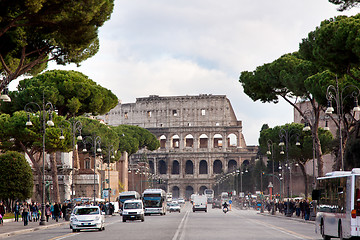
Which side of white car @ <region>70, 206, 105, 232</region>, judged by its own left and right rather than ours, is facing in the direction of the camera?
front

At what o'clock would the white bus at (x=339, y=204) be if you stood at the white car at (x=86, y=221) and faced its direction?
The white bus is roughly at 11 o'clock from the white car.

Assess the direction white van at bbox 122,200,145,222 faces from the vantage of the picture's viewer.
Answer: facing the viewer

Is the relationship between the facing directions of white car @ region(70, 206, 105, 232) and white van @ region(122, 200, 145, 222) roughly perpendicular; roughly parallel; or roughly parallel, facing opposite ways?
roughly parallel

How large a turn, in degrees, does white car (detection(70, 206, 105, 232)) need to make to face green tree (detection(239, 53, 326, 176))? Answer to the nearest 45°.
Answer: approximately 135° to its left

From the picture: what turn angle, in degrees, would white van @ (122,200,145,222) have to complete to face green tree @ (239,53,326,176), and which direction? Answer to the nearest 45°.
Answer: approximately 90° to its left

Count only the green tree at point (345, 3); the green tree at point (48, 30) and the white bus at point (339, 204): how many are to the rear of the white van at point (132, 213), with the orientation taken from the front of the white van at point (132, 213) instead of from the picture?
0

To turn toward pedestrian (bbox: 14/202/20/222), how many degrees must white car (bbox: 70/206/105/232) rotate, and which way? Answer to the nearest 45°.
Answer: approximately 180°

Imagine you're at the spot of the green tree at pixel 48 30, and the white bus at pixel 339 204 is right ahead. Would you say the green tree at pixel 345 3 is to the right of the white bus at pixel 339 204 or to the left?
left

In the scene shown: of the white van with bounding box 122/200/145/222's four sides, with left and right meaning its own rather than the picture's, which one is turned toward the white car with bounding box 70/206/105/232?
front

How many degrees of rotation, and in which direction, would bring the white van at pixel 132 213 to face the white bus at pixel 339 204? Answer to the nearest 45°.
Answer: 0° — it already faces it

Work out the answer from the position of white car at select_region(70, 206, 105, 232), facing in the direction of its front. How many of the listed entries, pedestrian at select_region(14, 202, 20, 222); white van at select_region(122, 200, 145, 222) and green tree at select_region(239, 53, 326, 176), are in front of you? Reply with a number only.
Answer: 0

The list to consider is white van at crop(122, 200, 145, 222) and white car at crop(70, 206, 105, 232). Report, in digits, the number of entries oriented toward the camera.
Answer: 2

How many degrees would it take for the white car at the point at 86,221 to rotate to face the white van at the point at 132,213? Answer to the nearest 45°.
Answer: approximately 180°
